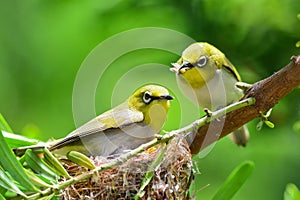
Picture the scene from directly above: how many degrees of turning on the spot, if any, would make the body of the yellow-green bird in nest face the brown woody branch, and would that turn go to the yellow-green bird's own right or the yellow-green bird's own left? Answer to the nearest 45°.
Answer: approximately 45° to the yellow-green bird's own right

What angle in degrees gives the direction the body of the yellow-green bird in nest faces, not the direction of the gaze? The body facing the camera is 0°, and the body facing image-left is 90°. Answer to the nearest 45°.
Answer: approximately 270°

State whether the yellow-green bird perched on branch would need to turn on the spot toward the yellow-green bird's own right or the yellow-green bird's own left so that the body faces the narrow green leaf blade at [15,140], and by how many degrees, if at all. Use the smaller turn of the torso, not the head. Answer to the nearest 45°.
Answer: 0° — it already faces it

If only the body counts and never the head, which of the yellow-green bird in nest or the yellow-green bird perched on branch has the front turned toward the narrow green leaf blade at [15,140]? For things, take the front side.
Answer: the yellow-green bird perched on branch

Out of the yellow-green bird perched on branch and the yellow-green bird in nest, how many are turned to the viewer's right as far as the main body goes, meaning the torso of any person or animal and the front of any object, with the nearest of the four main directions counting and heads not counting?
1

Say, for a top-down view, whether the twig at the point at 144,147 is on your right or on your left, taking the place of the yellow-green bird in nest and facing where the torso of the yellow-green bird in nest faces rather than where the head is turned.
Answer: on your right

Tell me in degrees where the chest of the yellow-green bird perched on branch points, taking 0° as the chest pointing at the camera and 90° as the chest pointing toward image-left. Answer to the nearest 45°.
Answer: approximately 45°

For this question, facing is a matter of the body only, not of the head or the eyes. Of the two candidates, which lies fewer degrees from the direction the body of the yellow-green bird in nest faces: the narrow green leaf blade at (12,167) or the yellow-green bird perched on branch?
the yellow-green bird perched on branch
